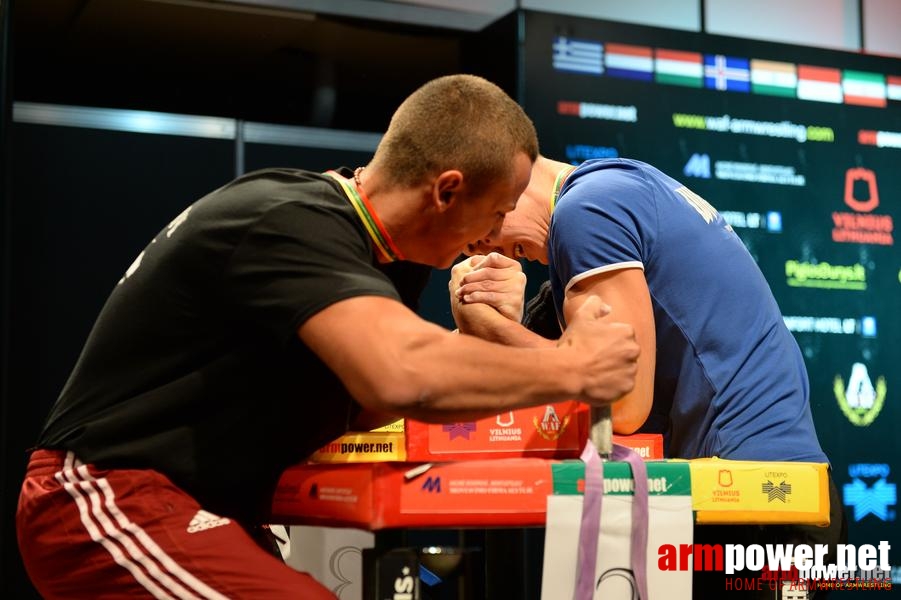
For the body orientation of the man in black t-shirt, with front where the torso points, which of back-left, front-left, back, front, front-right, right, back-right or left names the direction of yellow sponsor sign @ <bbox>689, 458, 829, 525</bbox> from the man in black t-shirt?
front

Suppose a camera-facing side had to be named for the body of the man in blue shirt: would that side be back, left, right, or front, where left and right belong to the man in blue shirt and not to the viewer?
left

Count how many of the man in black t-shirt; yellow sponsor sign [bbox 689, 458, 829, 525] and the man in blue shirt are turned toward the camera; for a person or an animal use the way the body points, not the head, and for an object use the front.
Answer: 1

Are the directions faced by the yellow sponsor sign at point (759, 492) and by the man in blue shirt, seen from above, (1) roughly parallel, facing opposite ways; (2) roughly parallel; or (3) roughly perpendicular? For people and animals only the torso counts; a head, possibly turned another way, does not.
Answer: roughly perpendicular

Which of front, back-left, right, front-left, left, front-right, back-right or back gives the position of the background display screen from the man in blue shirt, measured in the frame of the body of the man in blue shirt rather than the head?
right

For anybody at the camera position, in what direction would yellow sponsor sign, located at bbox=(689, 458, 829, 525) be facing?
facing the viewer

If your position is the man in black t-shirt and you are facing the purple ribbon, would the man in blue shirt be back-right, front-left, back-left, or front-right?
front-left

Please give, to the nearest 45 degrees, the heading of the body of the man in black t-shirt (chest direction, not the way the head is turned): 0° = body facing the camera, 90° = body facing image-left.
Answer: approximately 270°

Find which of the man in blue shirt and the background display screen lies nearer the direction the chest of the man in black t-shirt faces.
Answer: the man in blue shirt

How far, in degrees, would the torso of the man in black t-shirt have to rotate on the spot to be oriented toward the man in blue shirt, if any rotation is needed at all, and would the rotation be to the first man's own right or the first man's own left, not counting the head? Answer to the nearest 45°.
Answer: approximately 45° to the first man's own left

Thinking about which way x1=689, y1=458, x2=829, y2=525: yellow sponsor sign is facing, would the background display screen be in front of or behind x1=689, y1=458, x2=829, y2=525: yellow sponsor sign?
behind

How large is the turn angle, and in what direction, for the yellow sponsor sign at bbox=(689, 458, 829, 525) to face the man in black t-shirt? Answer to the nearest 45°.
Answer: approximately 45° to its right

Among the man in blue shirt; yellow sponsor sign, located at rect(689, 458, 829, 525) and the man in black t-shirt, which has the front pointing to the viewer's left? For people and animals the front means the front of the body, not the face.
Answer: the man in blue shirt
